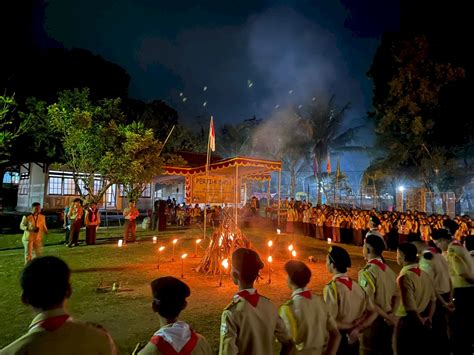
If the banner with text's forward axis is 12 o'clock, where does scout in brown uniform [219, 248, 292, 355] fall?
The scout in brown uniform is roughly at 12 o'clock from the banner with text.

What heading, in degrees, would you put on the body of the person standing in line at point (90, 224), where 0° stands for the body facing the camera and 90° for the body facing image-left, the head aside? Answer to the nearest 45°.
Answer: approximately 315°

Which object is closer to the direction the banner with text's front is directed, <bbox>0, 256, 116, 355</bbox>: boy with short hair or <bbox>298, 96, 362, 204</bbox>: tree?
the boy with short hair

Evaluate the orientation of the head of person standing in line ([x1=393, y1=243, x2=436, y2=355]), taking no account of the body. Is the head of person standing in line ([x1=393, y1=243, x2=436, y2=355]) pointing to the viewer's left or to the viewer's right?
to the viewer's left

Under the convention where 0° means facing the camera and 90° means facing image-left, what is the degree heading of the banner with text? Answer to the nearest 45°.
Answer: approximately 0°

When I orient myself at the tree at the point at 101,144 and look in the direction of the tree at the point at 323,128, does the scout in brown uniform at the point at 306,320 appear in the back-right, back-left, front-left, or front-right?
back-right

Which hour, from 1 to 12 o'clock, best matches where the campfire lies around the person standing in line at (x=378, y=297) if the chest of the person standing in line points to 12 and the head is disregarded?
The campfire is roughly at 12 o'clock from the person standing in line.

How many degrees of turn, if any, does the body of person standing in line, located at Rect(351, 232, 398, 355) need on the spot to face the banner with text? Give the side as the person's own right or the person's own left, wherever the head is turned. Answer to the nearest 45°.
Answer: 0° — they already face it

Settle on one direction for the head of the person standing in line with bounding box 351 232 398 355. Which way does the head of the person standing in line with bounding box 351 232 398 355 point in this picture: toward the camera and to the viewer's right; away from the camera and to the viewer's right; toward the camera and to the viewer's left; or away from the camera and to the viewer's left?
away from the camera and to the viewer's left

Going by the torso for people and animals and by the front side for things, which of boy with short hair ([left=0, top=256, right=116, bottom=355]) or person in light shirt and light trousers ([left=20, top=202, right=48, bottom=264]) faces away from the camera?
the boy with short hair

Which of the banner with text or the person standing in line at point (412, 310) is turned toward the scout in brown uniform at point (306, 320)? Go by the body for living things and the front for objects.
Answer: the banner with text

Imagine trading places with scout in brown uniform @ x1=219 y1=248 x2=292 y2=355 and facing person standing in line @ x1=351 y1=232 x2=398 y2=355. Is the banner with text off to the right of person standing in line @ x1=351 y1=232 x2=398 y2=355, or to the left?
left

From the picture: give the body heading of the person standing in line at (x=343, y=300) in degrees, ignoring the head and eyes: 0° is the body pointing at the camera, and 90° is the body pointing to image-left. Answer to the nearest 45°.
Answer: approximately 135°

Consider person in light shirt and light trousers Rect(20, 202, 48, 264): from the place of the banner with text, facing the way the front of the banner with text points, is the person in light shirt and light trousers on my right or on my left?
on my right

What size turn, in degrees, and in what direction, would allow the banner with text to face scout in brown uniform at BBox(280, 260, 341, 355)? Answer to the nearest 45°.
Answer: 0° — it already faces them

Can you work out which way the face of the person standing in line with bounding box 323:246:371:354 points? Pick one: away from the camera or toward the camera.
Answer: away from the camera

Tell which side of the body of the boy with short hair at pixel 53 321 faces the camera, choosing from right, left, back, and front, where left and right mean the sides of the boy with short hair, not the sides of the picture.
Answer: back
